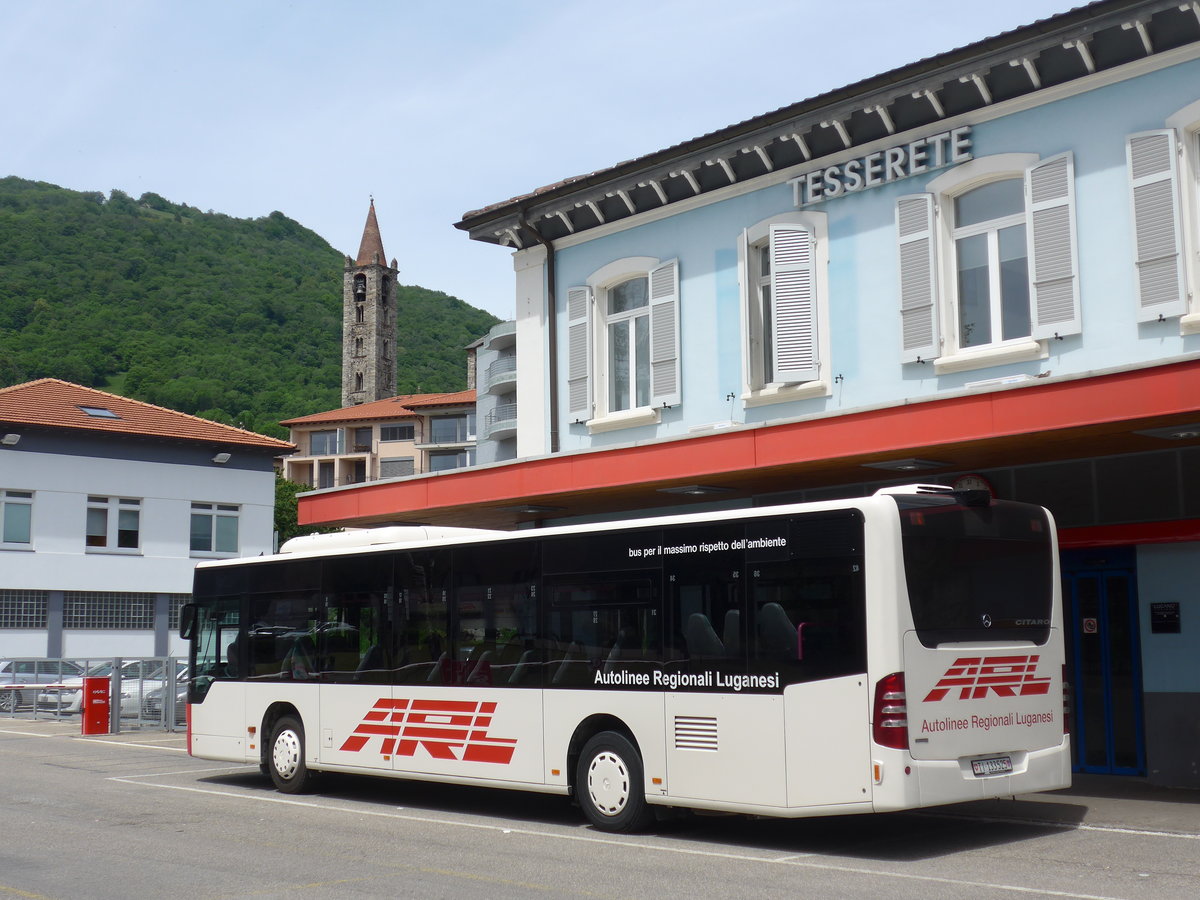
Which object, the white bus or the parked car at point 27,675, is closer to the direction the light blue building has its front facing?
the white bus

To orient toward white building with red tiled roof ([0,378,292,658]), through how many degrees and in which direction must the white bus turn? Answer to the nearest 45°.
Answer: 0° — it already faces it

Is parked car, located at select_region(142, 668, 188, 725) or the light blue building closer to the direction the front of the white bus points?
the parked car

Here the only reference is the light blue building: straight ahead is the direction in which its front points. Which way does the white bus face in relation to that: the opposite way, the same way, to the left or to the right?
to the right

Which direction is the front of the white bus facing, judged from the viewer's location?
facing away from the viewer and to the left of the viewer

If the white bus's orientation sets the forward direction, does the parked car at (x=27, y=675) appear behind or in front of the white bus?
in front

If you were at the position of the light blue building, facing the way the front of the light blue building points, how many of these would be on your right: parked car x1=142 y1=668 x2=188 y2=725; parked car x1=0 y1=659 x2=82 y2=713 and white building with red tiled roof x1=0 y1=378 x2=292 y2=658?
3

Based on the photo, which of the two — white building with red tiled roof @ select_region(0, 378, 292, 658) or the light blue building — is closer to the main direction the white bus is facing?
the white building with red tiled roof

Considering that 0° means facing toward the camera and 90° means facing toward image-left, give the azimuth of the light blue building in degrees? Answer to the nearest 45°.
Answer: approximately 45°

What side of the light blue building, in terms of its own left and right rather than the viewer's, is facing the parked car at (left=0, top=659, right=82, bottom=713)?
right

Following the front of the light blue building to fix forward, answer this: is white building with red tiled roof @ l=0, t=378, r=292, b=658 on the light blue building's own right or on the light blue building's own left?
on the light blue building's own right

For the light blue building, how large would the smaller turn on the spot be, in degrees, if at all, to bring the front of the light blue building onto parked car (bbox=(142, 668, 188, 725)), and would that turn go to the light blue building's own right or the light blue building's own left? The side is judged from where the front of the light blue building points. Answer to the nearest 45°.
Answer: approximately 90° to the light blue building's own right
